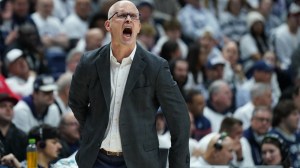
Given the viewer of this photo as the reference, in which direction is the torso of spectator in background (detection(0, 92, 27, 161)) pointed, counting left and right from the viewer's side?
facing the viewer and to the right of the viewer

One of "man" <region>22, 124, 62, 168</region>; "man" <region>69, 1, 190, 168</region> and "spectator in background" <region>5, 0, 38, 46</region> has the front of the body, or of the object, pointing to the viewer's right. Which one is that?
"man" <region>22, 124, 62, 168</region>

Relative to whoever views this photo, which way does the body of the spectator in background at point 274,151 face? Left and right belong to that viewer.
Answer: facing the viewer and to the left of the viewer

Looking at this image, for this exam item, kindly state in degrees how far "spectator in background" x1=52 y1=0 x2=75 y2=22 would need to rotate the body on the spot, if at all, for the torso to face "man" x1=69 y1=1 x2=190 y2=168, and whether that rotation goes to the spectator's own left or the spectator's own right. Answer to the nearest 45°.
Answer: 0° — they already face them

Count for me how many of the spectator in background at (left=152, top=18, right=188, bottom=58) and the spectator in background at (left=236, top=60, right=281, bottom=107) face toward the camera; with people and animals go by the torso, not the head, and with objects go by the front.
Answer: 2

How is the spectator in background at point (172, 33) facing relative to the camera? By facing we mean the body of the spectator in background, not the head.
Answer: toward the camera

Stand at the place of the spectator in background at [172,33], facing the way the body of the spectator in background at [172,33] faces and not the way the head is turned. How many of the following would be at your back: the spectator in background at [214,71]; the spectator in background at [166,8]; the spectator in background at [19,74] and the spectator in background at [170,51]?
1

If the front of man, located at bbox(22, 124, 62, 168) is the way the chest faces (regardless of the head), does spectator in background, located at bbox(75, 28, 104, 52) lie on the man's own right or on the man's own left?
on the man's own left

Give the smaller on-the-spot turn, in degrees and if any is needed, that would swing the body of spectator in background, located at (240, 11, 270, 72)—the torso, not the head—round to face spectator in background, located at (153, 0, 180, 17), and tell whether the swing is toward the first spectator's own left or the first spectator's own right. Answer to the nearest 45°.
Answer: approximately 135° to the first spectator's own right
